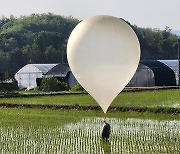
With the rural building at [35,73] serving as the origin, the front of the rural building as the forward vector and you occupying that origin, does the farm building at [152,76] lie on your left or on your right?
on your left

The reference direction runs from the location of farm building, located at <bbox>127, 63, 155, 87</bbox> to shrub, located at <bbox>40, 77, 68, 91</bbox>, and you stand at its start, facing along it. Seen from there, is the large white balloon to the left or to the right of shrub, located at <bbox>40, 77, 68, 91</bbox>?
left

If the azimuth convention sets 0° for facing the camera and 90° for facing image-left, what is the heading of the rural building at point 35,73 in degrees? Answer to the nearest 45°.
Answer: approximately 0°

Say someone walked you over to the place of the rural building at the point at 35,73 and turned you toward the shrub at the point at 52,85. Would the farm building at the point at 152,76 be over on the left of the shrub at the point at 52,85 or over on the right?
left

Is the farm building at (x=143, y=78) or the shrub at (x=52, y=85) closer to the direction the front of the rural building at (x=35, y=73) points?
the shrub

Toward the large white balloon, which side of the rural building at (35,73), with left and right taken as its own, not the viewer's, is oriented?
front

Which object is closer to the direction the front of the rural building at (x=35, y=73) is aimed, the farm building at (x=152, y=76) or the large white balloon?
the large white balloon

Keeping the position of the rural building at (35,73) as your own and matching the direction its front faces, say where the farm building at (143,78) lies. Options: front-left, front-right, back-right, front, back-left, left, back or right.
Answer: front-left
